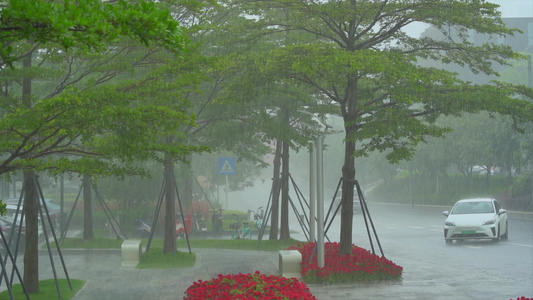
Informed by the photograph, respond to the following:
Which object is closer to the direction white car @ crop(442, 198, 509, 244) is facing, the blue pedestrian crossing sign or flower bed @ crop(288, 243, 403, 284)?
the flower bed

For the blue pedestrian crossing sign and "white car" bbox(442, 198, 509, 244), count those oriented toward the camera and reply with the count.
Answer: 2

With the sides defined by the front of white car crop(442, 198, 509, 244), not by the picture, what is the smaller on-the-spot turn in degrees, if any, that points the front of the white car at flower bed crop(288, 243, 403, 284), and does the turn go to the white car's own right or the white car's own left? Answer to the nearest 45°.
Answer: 0° — it already faces it

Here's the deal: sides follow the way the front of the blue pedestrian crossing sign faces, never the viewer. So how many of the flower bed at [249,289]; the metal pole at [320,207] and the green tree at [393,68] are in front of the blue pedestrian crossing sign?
3

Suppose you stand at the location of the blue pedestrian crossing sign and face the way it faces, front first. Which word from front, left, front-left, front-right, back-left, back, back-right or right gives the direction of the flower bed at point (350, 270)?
front

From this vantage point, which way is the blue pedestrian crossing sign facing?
toward the camera

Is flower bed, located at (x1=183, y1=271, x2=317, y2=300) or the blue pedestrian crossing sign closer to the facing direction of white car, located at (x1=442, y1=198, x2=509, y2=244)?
the flower bed

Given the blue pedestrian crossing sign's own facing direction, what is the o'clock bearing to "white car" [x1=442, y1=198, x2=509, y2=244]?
The white car is roughly at 10 o'clock from the blue pedestrian crossing sign.

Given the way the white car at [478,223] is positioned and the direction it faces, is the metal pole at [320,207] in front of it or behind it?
in front

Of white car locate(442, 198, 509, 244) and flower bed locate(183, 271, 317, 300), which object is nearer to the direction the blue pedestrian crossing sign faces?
the flower bed

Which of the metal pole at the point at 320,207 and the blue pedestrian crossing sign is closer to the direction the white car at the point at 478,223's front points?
the metal pole

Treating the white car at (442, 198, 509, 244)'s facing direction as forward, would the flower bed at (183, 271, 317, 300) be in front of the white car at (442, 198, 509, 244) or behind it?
in front

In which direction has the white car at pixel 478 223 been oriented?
toward the camera
